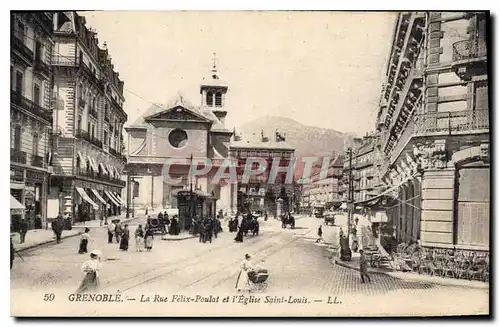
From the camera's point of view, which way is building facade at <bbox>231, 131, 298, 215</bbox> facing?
toward the camera

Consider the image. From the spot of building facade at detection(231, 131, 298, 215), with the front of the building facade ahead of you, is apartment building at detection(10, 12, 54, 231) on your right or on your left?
on your right

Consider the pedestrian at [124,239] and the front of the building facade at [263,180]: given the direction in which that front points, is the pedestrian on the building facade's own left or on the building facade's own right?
on the building facade's own right

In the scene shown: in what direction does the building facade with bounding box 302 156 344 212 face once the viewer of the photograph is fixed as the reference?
facing the viewer and to the left of the viewer
